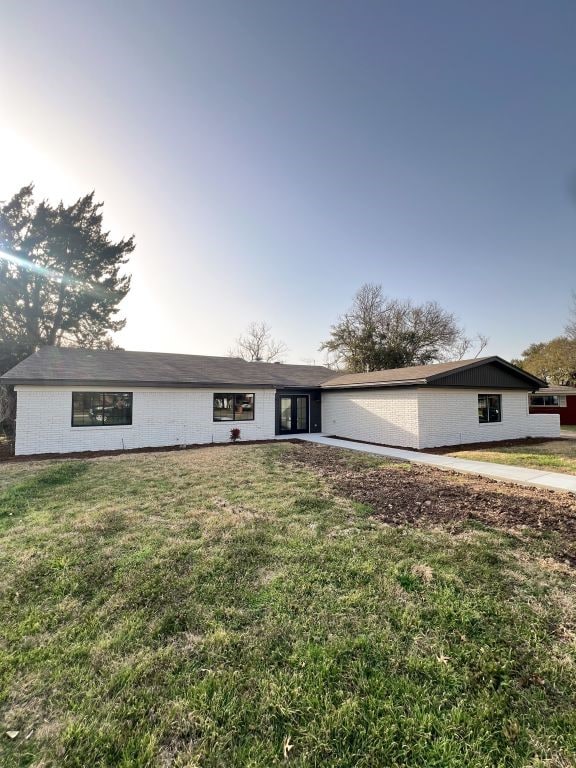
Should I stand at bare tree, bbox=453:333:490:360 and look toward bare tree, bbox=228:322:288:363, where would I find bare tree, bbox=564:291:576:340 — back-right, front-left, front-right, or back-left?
back-left

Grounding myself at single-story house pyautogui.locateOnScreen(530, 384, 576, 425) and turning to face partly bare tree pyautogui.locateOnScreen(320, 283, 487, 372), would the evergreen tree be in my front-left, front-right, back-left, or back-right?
front-left

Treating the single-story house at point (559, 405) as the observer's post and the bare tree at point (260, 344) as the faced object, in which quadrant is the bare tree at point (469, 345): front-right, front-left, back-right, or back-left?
front-right

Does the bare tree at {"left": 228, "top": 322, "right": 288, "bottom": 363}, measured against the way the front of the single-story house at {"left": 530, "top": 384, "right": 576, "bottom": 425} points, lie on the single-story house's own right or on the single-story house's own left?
on the single-story house's own right

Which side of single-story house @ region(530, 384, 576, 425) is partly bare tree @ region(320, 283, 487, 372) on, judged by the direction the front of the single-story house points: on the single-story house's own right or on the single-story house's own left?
on the single-story house's own right

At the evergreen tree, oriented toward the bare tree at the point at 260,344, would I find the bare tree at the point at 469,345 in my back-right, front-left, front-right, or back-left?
front-right

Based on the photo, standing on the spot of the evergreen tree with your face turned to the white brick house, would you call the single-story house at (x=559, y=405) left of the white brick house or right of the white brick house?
left

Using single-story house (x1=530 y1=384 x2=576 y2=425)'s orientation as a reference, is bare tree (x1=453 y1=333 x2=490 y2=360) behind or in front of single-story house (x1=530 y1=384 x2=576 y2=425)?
behind

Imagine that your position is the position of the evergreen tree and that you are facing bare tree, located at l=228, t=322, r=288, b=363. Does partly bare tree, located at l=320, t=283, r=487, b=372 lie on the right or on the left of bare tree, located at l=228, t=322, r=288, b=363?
right

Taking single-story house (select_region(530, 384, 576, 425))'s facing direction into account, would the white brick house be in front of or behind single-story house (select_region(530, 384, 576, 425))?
in front

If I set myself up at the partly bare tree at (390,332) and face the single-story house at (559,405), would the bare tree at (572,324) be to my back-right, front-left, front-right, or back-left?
front-left

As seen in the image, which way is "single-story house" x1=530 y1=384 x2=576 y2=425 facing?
toward the camera

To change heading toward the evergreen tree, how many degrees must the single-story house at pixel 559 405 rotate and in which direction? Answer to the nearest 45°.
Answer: approximately 45° to its right
